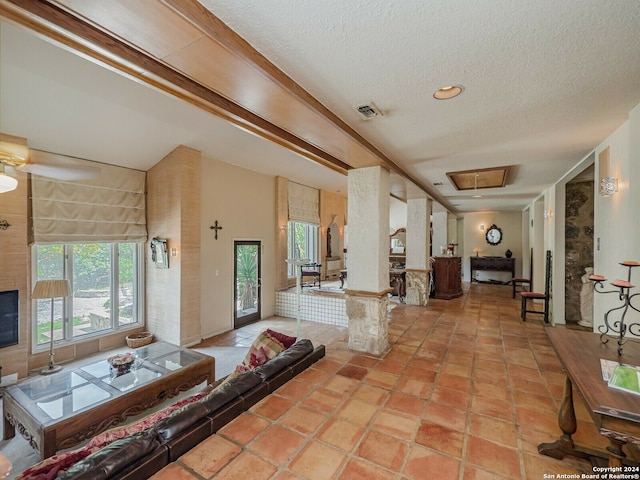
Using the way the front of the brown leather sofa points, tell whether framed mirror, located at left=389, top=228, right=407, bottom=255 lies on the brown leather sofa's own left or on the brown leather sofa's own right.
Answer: on the brown leather sofa's own right

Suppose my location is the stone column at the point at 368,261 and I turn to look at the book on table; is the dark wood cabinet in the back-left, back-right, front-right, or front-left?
back-left

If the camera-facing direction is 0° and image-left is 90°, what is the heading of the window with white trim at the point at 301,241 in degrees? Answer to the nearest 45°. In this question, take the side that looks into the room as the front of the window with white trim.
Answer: approximately 315°

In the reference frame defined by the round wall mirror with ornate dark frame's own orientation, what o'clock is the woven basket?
The woven basket is roughly at 1 o'clock from the round wall mirror with ornate dark frame.

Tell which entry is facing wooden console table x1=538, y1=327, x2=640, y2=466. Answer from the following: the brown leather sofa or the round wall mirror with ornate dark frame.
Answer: the round wall mirror with ornate dark frame

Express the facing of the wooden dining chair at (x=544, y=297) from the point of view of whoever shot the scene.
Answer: facing to the left of the viewer

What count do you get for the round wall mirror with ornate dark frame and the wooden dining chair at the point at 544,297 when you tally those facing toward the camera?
1

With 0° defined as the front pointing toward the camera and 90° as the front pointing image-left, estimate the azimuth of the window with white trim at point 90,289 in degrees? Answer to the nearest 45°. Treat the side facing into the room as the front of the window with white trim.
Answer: approximately 315°
